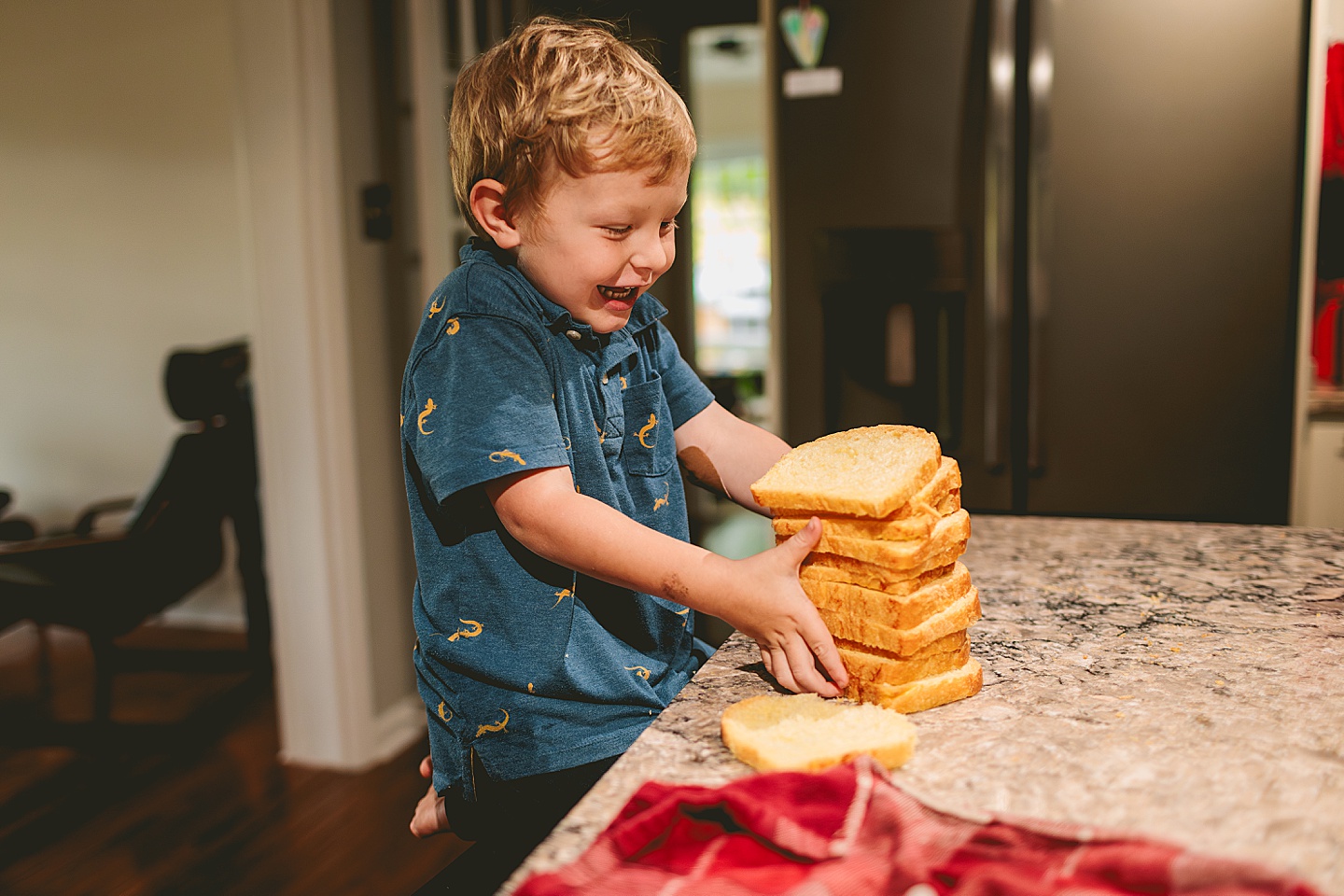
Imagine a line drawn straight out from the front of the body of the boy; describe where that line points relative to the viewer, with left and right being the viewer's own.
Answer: facing the viewer and to the right of the viewer

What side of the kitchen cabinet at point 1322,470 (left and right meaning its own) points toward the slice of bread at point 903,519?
front

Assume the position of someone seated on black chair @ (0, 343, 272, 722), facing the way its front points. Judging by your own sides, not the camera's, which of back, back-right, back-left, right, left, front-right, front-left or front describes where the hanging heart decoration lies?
back-left

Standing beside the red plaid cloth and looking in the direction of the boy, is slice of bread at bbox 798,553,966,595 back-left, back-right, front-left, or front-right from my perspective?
front-right

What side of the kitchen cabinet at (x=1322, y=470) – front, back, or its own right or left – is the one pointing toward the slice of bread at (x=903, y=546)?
front

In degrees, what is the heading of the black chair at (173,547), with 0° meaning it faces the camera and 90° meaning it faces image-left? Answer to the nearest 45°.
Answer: approximately 90°

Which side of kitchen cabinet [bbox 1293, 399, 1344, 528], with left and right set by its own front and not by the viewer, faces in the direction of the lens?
front

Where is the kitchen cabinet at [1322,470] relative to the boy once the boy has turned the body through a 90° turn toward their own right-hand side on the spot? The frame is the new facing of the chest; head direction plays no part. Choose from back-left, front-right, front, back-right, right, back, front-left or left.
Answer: back

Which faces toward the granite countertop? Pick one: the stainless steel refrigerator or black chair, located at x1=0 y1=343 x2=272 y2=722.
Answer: the stainless steel refrigerator

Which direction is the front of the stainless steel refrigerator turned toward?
toward the camera

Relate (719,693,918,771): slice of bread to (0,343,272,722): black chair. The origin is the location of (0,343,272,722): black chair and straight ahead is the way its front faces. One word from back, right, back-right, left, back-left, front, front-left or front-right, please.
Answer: left

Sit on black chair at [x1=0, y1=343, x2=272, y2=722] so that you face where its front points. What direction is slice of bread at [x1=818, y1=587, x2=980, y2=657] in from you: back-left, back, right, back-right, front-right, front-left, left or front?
left

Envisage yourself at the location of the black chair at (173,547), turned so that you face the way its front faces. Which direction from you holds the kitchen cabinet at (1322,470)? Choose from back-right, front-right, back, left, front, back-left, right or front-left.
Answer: back-left

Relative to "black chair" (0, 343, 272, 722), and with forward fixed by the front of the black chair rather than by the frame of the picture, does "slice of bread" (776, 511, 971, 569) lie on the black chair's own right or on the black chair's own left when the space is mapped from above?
on the black chair's own left

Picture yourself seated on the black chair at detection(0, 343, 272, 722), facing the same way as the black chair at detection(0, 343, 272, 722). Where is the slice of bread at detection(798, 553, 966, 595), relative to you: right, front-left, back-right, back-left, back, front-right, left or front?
left
